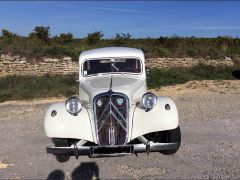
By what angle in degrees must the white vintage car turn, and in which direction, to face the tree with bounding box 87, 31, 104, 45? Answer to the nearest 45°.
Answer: approximately 180°

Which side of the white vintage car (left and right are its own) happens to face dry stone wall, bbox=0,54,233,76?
back

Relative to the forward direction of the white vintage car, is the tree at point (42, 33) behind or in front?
behind

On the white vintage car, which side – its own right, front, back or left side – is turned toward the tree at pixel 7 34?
back

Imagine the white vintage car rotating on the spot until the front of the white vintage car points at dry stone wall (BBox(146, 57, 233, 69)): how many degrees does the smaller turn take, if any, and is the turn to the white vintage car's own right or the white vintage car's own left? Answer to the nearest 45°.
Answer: approximately 180°

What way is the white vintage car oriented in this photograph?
toward the camera

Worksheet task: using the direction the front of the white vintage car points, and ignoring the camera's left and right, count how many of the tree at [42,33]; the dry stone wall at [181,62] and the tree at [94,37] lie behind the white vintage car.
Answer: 3
